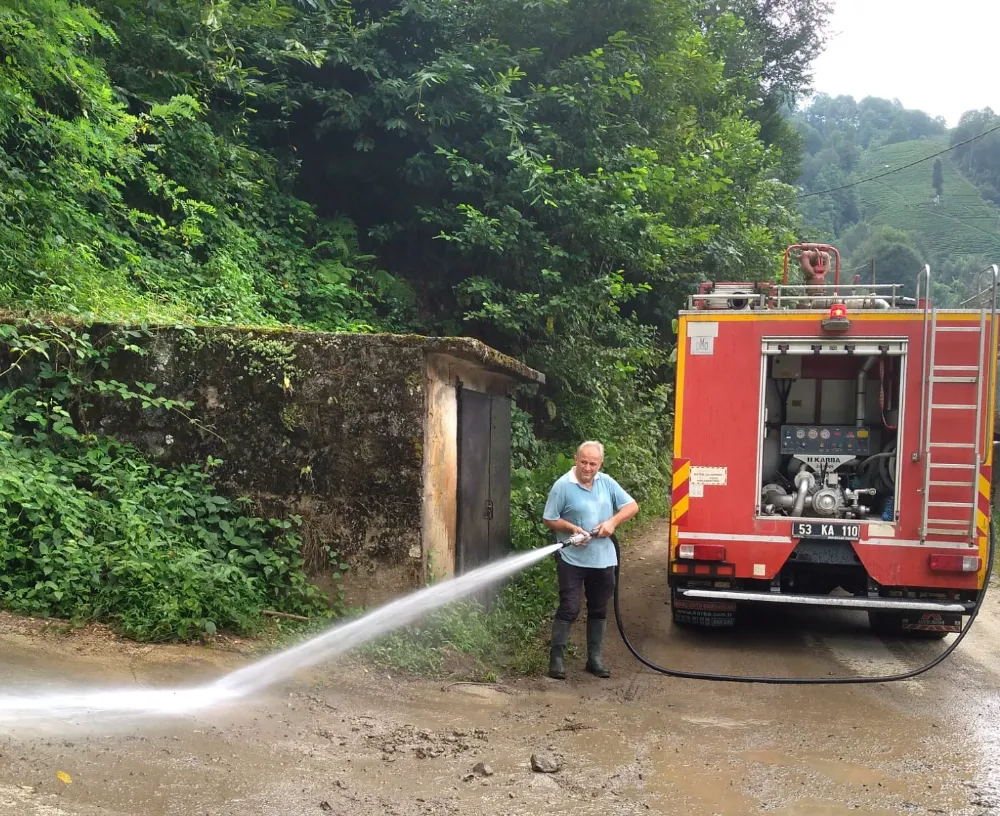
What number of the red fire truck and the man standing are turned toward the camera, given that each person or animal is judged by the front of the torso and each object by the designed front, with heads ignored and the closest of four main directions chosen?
1

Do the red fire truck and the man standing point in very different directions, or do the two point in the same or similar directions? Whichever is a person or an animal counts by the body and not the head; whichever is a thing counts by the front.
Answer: very different directions

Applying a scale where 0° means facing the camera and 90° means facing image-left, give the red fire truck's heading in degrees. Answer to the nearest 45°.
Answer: approximately 180°

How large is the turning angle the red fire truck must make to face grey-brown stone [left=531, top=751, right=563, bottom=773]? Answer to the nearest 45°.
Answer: approximately 180°

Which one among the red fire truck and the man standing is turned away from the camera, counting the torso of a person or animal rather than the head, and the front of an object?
the red fire truck

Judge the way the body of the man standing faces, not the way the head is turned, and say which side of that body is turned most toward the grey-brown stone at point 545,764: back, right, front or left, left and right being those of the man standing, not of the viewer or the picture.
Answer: front

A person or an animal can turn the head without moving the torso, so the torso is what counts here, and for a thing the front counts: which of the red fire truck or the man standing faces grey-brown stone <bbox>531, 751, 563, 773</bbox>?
the man standing

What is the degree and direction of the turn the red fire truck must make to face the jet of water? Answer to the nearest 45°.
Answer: approximately 135° to its left

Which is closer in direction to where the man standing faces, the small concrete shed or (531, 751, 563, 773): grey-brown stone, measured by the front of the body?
the grey-brown stone
